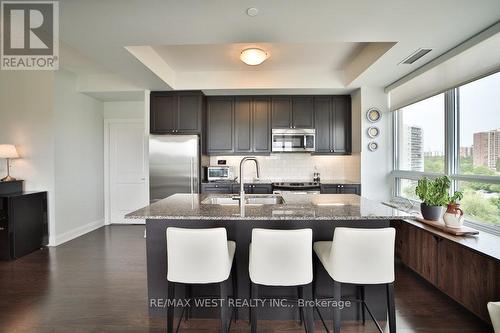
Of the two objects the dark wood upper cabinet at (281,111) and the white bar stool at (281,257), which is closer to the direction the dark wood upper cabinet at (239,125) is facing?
the white bar stool

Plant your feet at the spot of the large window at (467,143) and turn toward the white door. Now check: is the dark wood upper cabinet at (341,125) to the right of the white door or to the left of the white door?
right

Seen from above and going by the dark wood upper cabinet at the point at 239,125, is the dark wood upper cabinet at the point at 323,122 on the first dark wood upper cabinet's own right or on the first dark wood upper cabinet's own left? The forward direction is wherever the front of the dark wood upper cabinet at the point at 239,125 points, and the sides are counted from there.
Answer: on the first dark wood upper cabinet's own left

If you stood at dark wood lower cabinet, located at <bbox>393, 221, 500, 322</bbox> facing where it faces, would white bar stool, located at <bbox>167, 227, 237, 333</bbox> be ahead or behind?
ahead

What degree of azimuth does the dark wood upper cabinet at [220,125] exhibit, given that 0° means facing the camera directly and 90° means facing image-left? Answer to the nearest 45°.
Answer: approximately 0°

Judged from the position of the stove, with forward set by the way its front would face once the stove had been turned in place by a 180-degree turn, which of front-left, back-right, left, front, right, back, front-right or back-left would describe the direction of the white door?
left
